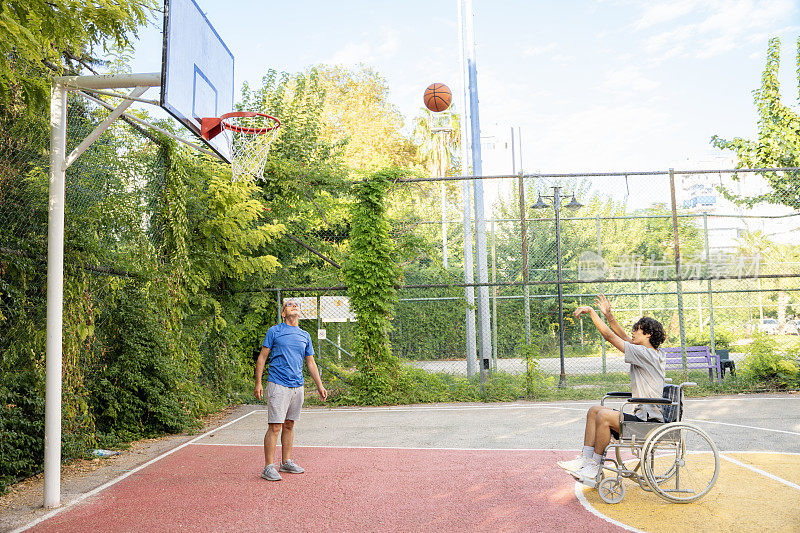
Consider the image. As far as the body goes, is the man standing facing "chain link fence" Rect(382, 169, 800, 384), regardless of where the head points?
no

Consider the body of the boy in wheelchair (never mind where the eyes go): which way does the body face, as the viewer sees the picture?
to the viewer's left

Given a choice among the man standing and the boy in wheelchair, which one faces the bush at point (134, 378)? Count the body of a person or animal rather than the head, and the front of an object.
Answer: the boy in wheelchair

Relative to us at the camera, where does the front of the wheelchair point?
facing to the left of the viewer

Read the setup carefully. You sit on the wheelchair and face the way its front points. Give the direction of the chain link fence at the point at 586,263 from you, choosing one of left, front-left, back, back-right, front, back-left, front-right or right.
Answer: right

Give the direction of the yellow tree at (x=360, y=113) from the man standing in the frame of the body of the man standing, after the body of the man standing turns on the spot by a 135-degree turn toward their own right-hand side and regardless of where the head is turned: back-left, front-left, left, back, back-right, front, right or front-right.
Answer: right

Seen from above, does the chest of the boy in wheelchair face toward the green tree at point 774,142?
no

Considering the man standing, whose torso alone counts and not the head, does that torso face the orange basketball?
no

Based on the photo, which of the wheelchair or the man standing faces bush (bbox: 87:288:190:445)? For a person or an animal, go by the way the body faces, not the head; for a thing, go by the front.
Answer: the wheelchair

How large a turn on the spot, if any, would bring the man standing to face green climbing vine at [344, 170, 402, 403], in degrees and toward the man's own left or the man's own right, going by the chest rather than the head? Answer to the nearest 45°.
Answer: approximately 135° to the man's own left

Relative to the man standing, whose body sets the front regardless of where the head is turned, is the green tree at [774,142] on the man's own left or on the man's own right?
on the man's own left

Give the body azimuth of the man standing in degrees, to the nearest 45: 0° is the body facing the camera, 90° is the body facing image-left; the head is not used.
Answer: approximately 315°

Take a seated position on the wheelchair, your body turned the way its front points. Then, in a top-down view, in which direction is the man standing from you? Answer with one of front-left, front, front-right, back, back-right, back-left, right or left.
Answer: front

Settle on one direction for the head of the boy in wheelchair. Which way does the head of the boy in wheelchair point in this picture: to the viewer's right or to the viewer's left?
to the viewer's left

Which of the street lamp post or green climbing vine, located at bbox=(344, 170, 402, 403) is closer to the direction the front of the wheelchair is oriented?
the green climbing vine

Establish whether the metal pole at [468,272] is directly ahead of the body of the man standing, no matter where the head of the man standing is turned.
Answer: no
